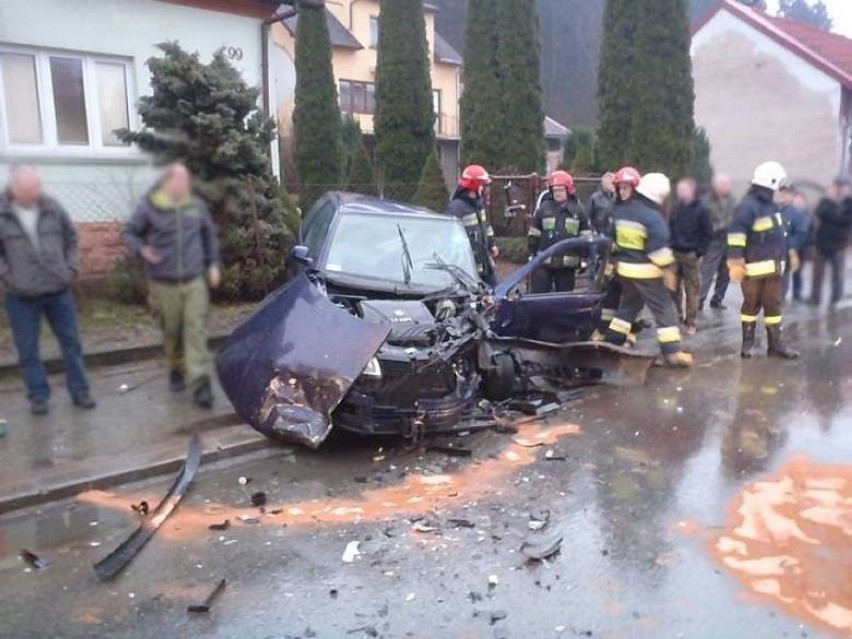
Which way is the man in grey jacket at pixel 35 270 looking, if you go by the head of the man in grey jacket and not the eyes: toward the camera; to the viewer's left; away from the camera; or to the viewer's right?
toward the camera

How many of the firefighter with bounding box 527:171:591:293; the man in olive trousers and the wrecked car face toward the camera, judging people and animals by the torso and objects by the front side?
3

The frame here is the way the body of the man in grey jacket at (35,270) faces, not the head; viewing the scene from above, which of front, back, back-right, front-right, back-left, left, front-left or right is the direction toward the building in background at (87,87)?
back

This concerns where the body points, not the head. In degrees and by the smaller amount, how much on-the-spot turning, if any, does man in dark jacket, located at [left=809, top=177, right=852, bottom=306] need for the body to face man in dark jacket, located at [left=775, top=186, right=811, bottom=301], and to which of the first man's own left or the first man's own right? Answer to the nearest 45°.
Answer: approximately 45° to the first man's own right

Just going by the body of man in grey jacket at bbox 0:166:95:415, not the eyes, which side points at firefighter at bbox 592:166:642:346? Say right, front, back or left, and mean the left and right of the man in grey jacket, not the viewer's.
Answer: left

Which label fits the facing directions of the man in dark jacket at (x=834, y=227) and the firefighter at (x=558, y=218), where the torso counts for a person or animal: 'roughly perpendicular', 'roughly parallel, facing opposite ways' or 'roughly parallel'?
roughly parallel

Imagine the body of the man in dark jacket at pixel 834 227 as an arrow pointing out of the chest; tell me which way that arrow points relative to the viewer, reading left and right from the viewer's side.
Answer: facing the viewer

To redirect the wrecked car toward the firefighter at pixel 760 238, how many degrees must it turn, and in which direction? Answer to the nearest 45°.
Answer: approximately 135° to its left

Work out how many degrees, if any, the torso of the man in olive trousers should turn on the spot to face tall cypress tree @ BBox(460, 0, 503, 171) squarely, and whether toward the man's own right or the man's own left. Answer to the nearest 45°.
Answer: approximately 135° to the man's own left

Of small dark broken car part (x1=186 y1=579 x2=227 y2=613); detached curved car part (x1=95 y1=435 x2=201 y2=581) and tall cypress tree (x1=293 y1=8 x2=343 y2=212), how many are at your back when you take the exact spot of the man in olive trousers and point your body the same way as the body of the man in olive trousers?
1

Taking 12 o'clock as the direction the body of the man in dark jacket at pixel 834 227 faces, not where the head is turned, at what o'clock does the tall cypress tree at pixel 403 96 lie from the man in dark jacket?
The tall cypress tree is roughly at 4 o'clock from the man in dark jacket.

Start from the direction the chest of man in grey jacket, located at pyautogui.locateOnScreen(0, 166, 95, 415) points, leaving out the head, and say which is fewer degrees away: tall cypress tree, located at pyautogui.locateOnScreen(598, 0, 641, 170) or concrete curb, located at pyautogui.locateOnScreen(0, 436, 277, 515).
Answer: the concrete curb

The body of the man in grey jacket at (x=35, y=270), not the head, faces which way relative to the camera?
toward the camera

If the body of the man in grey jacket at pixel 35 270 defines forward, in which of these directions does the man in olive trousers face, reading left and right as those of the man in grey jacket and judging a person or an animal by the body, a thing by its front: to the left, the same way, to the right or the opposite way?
the same way

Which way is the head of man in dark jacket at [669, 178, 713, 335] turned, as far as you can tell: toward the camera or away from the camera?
toward the camera

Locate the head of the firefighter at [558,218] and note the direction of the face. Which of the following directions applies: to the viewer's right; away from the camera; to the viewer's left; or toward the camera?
toward the camera

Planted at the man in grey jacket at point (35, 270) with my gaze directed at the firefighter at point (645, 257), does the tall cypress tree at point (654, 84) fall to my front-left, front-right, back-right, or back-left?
front-left

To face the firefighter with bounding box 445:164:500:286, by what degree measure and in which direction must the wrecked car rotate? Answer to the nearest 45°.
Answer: approximately 180°

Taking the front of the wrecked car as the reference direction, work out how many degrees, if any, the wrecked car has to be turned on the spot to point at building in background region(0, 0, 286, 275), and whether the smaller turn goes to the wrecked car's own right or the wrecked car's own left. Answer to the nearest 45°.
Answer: approximately 135° to the wrecked car's own right
